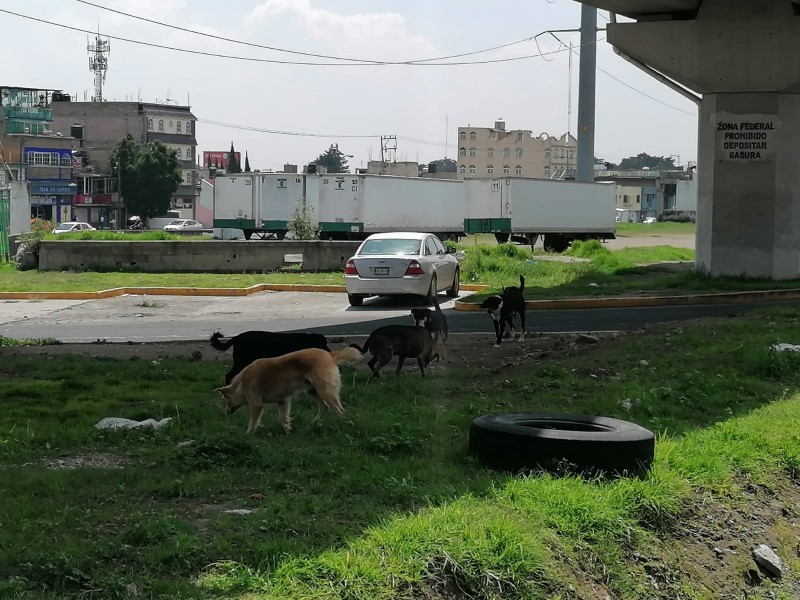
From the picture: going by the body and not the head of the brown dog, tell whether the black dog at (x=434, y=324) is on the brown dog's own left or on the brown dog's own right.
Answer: on the brown dog's own right

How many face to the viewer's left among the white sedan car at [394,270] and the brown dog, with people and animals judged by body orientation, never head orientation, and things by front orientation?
1

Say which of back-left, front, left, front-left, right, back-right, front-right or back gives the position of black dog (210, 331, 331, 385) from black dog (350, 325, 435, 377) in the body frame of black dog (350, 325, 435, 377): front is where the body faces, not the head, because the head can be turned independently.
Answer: back-right

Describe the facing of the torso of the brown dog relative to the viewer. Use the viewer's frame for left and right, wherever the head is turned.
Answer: facing to the left of the viewer

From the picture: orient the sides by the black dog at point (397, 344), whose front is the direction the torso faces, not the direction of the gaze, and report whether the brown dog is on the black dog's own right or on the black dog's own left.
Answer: on the black dog's own right

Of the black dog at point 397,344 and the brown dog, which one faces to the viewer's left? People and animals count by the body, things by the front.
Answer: the brown dog

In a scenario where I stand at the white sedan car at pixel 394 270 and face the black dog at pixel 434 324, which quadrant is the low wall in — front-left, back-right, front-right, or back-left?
back-right

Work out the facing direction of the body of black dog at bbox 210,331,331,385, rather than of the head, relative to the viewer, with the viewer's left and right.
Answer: facing to the right of the viewer

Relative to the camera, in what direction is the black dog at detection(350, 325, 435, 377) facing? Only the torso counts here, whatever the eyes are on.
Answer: to the viewer's right

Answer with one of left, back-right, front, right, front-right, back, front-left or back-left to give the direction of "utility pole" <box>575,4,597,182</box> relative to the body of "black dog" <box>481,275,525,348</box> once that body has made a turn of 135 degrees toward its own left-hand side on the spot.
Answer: left

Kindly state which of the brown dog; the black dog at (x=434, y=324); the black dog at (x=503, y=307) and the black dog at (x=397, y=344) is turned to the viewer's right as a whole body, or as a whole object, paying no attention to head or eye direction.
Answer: the black dog at (x=397, y=344)

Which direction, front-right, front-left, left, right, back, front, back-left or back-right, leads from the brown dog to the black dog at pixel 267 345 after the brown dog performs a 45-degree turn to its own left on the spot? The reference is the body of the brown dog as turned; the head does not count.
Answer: back-right

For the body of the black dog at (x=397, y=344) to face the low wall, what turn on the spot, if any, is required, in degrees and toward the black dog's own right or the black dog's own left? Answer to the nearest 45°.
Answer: approximately 90° to the black dog's own left

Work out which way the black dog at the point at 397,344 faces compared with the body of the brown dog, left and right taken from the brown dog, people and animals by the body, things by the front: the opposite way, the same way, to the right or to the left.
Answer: the opposite way
